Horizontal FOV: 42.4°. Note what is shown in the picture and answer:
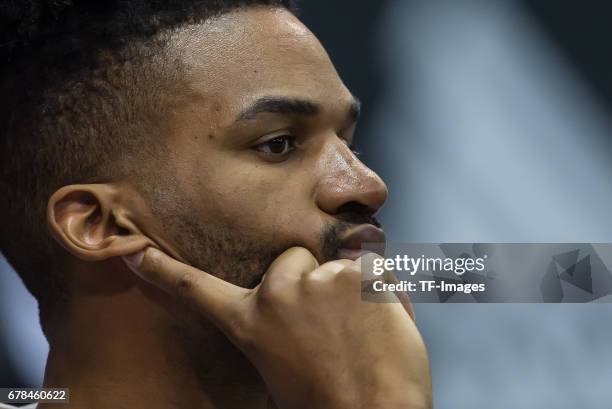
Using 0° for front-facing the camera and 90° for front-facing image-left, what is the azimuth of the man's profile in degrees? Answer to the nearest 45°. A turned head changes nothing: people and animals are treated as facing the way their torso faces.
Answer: approximately 270°
